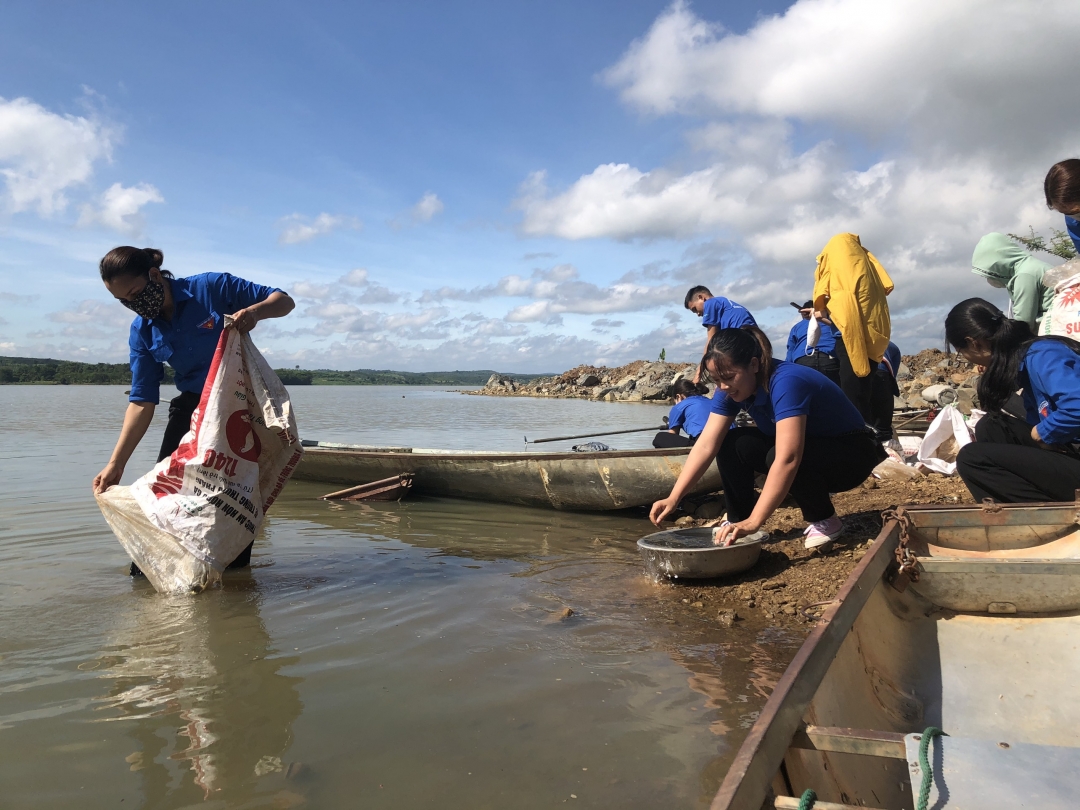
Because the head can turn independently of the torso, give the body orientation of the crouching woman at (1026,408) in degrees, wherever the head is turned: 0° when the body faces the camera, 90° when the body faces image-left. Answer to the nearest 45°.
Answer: approximately 90°

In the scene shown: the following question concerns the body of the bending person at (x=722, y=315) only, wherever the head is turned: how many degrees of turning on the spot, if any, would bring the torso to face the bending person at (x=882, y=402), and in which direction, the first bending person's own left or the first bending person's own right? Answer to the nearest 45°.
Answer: approximately 180°

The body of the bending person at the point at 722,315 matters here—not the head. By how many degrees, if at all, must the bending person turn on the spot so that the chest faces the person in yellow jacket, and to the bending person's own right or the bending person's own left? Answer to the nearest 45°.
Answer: approximately 180°

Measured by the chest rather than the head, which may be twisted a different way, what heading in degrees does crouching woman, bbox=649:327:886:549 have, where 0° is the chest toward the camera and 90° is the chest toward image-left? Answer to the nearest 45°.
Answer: approximately 45°

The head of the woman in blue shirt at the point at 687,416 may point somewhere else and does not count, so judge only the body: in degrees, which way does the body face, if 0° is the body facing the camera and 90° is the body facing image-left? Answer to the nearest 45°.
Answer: approximately 90°

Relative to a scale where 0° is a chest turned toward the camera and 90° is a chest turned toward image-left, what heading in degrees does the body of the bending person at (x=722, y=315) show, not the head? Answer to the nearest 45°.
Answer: approximately 90°
